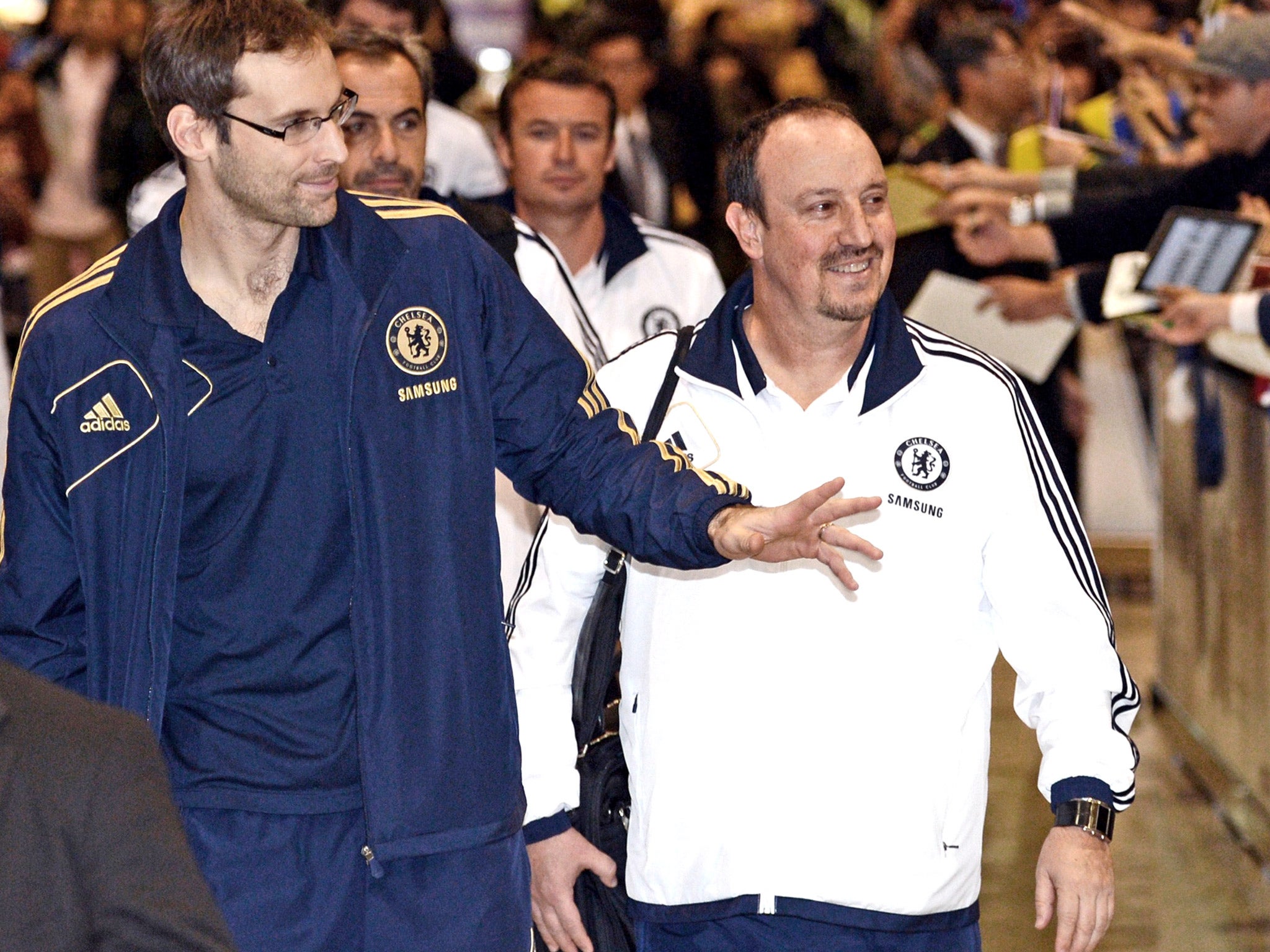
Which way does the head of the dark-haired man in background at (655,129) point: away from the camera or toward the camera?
toward the camera

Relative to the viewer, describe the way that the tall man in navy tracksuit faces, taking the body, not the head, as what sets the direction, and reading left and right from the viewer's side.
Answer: facing the viewer

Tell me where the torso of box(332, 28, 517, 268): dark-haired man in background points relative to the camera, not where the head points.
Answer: toward the camera

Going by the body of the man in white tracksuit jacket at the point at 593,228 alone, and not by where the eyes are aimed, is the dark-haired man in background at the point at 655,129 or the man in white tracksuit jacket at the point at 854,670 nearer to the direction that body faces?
the man in white tracksuit jacket

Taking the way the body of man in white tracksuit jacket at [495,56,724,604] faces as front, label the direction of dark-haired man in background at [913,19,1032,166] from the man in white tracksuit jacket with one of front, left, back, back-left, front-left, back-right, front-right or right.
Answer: back-left

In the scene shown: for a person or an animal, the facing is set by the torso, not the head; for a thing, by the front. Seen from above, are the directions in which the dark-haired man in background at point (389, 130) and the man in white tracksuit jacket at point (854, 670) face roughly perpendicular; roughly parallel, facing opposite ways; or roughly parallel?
roughly parallel

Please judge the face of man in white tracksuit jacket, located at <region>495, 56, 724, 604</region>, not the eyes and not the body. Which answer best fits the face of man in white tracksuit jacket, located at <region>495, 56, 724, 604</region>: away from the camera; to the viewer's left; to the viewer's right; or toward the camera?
toward the camera

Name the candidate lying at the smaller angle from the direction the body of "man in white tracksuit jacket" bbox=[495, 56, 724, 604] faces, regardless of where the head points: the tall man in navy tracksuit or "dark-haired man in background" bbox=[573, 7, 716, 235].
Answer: the tall man in navy tracksuit

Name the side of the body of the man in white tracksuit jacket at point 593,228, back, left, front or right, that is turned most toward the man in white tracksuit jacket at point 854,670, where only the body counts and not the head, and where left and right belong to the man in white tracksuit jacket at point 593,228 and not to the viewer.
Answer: front

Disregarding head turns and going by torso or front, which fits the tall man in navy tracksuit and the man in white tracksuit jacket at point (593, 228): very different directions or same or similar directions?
same or similar directions

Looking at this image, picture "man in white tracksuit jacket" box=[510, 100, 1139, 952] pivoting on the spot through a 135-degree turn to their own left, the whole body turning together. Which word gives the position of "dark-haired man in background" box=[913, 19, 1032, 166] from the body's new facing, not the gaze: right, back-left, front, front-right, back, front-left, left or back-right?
front-left

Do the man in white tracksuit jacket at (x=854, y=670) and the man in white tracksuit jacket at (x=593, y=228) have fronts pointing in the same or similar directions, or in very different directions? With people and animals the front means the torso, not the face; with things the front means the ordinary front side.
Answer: same or similar directions

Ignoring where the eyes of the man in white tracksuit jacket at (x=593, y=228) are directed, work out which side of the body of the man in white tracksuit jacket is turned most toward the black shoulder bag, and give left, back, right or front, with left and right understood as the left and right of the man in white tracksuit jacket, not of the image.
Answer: front

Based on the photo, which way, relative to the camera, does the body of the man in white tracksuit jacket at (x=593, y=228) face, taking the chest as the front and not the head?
toward the camera

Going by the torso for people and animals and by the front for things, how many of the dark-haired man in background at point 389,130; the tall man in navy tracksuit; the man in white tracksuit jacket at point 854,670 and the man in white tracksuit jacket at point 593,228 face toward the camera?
4
